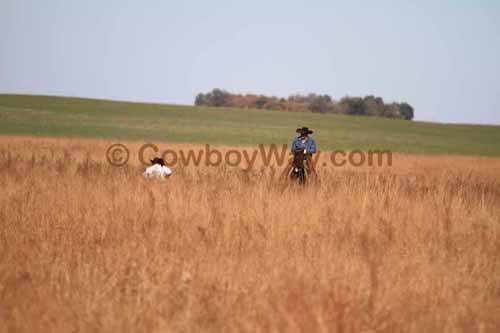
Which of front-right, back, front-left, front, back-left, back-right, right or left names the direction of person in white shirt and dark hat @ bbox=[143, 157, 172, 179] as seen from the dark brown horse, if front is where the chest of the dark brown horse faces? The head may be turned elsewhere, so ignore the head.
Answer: front-right

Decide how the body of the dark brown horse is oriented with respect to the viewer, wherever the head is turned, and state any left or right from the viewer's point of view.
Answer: facing the viewer
